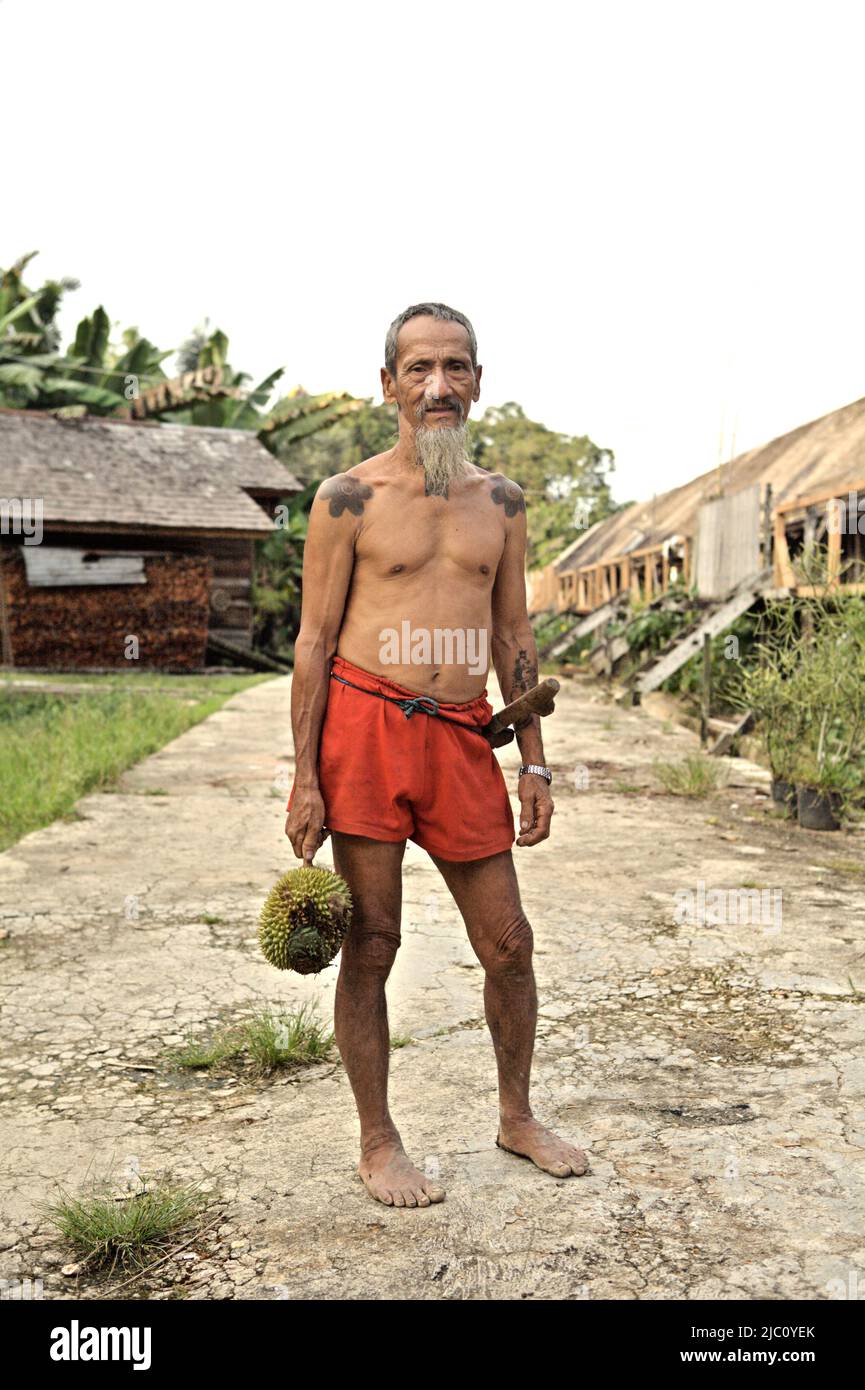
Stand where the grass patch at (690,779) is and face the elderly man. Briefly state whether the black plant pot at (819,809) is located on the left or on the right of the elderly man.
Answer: left

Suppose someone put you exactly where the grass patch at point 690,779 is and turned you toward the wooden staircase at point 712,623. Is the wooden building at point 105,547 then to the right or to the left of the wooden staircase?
left

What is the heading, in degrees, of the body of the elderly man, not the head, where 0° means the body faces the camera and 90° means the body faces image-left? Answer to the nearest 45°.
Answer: approximately 315°

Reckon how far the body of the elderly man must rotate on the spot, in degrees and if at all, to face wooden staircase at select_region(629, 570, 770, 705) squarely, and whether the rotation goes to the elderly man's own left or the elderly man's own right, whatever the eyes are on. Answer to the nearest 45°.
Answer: approximately 135° to the elderly man's own left

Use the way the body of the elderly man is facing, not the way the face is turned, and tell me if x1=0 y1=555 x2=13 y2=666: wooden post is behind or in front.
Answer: behind

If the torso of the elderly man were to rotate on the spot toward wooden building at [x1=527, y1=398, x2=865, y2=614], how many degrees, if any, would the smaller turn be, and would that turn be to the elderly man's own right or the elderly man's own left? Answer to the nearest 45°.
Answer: approximately 135° to the elderly man's own left
